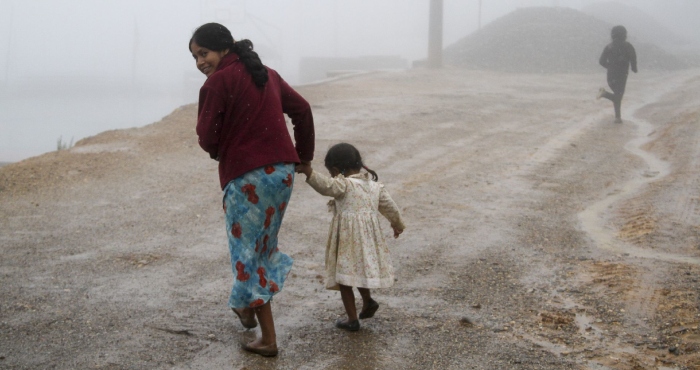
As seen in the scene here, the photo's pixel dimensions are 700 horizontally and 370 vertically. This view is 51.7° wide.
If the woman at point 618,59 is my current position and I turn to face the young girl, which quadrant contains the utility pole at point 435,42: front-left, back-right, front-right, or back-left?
back-right

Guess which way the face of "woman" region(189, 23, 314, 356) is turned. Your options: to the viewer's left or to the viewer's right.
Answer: to the viewer's left

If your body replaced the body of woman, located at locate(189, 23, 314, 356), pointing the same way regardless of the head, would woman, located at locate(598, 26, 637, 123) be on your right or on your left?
on your right
